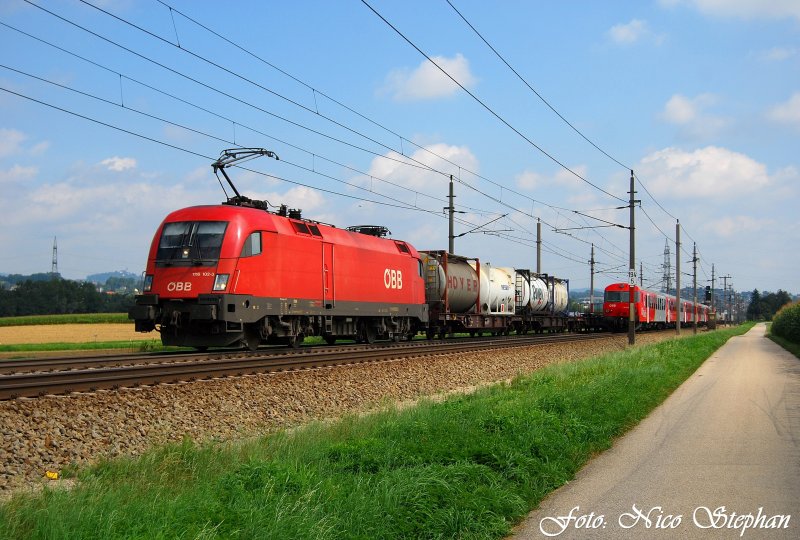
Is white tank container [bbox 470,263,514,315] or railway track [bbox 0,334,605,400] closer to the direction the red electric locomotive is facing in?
the railway track

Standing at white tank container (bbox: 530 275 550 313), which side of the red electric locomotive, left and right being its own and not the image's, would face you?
back

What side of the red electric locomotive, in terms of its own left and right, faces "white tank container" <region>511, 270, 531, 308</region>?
back

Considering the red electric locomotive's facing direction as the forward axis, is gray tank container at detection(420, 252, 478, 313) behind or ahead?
behind

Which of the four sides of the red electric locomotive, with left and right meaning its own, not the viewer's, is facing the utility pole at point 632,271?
back

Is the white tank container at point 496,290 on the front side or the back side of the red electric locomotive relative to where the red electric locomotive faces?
on the back side

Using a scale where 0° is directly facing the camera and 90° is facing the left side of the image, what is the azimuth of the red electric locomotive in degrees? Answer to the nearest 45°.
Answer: approximately 45°

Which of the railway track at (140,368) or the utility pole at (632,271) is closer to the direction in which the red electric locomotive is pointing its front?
the railway track
